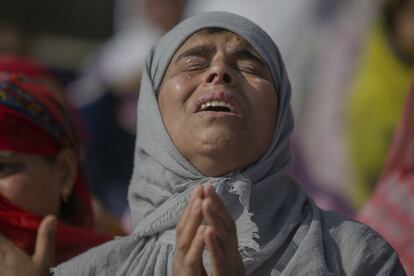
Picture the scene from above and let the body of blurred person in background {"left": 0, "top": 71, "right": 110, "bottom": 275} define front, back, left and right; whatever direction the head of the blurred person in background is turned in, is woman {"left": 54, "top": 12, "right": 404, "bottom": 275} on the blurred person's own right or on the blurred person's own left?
on the blurred person's own left

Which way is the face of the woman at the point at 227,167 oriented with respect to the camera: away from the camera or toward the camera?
toward the camera

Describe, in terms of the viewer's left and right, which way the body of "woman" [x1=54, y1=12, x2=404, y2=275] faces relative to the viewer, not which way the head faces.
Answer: facing the viewer

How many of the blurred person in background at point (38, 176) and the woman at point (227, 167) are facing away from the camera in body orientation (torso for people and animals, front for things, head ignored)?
0
